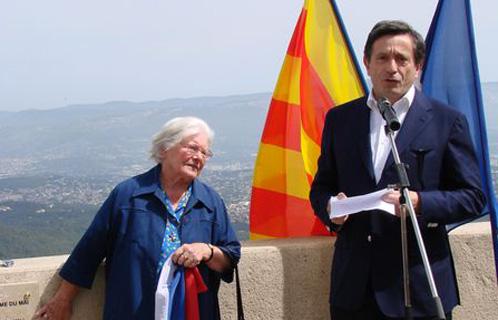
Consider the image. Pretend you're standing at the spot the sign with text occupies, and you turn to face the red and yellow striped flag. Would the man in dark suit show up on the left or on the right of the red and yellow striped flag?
right

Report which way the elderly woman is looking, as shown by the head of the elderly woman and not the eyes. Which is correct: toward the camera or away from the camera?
toward the camera

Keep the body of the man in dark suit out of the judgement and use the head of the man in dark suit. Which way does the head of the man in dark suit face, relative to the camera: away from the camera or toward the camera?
toward the camera

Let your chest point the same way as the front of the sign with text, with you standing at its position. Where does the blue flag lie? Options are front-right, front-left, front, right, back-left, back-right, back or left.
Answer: left

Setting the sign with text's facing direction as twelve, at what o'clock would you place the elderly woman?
The elderly woman is roughly at 10 o'clock from the sign with text.

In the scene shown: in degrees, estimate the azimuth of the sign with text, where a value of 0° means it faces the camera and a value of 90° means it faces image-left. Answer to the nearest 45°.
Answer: approximately 0°

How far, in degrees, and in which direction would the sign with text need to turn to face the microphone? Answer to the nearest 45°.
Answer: approximately 45° to its left

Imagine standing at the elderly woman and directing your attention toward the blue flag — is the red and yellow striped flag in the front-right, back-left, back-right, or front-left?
front-left

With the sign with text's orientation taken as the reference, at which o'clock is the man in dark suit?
The man in dark suit is roughly at 10 o'clock from the sign with text.

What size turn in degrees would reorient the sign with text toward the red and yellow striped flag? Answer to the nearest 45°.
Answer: approximately 90° to its left
